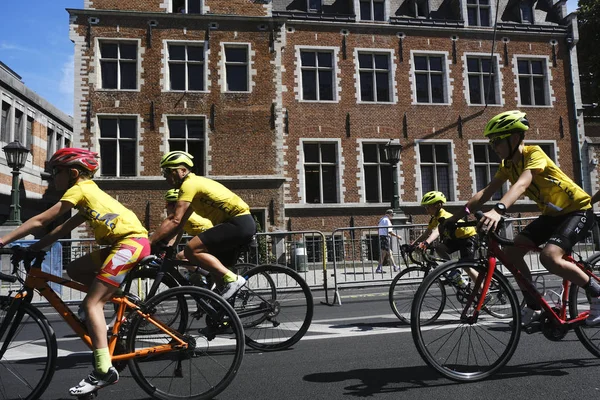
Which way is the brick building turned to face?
toward the camera

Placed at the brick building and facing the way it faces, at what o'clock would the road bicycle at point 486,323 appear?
The road bicycle is roughly at 12 o'clock from the brick building.

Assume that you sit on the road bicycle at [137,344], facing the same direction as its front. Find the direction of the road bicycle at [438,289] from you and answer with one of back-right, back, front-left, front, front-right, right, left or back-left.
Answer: back

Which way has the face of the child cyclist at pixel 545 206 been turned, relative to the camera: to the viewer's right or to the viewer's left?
to the viewer's left

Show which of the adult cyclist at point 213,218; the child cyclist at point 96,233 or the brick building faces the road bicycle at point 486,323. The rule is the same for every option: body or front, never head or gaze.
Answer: the brick building

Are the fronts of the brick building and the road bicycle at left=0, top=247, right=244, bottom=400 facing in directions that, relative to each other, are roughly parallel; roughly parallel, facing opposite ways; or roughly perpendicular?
roughly perpendicular

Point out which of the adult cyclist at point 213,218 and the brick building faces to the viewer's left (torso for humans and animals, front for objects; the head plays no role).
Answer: the adult cyclist

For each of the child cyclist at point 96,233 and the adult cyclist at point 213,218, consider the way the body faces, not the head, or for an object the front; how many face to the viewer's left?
2

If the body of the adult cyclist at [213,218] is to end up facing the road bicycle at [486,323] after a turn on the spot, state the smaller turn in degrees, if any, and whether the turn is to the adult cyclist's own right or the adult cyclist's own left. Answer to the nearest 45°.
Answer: approximately 135° to the adult cyclist's own left

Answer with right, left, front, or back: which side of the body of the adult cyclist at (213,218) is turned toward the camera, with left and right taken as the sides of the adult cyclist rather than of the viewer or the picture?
left

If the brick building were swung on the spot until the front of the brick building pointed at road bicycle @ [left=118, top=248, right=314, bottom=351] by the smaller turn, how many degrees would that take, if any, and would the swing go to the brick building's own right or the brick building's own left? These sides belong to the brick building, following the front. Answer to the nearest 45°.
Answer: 0° — it already faces it

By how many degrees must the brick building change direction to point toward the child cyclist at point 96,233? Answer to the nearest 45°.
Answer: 0° — it already faces them

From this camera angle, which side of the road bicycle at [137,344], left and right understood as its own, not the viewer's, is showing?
left

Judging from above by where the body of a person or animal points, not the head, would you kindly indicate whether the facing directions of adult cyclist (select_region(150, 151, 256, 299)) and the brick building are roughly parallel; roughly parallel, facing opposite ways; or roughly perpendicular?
roughly perpendicular
